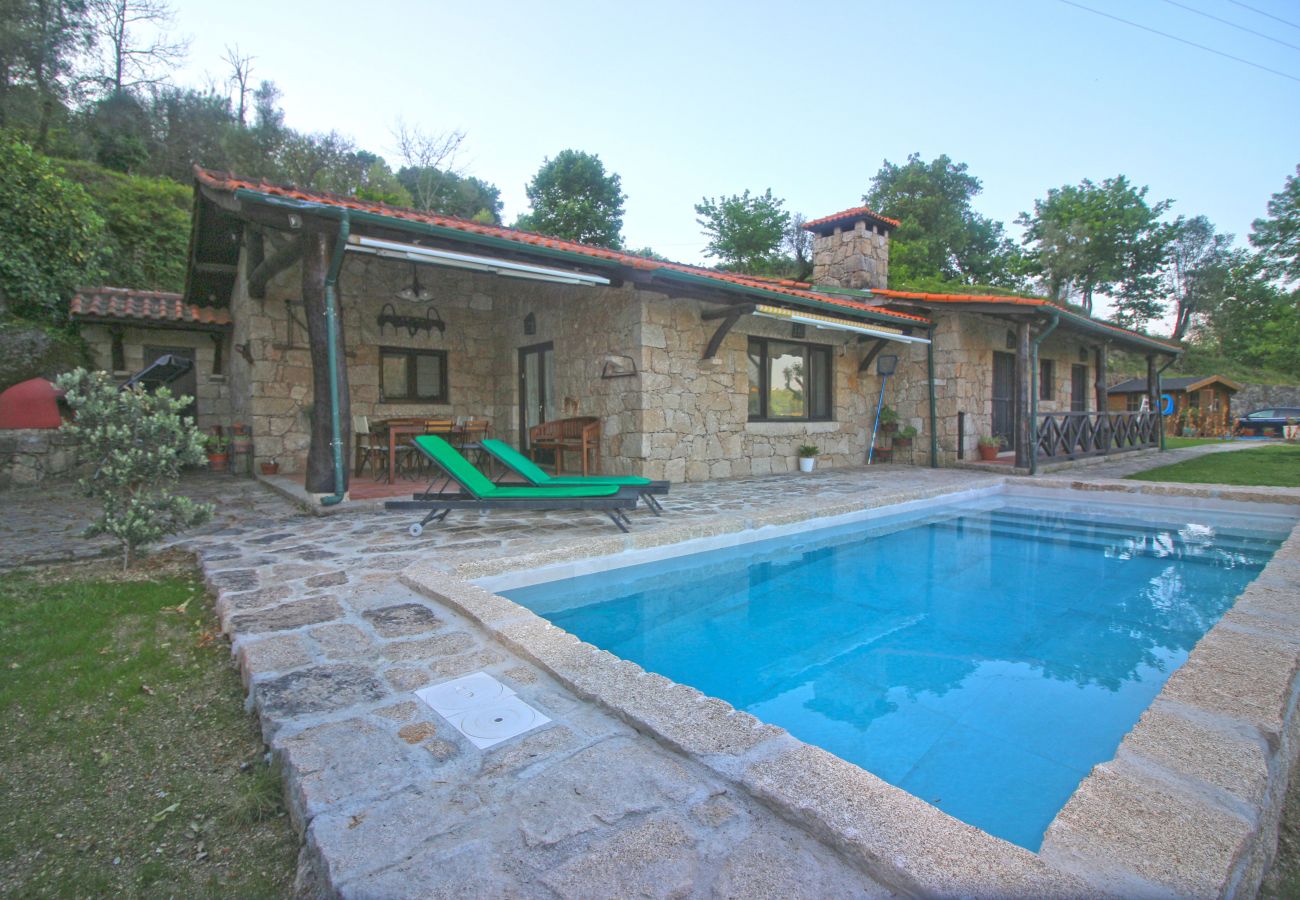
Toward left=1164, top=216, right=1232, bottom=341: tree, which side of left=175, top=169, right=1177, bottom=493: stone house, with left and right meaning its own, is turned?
left

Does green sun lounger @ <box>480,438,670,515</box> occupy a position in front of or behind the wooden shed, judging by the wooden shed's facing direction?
in front

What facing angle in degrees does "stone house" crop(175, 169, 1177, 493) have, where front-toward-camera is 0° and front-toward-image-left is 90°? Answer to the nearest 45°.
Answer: approximately 315°

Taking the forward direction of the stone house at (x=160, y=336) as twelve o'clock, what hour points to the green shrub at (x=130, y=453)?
The green shrub is roughly at 12 o'clock from the stone house.

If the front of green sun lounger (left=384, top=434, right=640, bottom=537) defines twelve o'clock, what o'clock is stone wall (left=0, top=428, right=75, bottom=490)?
The stone wall is roughly at 7 o'clock from the green sun lounger.

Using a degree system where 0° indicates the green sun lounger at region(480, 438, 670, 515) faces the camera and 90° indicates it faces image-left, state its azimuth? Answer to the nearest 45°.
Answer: approximately 270°

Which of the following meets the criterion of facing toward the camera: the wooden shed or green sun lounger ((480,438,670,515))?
the wooden shed

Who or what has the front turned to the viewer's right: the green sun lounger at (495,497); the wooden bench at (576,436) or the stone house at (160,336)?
the green sun lounger

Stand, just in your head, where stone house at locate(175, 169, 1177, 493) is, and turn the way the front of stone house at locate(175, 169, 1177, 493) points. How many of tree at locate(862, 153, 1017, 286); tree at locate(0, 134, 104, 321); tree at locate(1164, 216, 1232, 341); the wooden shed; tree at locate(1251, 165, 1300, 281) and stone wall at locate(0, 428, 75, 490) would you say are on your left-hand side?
4

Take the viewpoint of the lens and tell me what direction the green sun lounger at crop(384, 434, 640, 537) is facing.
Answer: facing to the right of the viewer

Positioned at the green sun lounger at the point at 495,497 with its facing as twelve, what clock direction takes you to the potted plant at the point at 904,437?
The potted plant is roughly at 11 o'clock from the green sun lounger.

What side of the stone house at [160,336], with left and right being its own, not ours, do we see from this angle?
front
